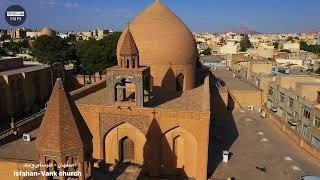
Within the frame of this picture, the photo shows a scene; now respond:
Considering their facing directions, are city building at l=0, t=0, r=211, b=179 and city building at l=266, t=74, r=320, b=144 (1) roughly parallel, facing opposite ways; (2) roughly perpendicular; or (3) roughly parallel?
roughly perpendicular

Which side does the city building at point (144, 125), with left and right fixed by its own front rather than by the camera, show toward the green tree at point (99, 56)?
back

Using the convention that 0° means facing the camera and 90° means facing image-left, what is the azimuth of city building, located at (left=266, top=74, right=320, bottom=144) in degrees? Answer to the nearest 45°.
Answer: approximately 45°

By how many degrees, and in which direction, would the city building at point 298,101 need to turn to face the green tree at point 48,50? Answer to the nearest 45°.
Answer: approximately 45° to its right

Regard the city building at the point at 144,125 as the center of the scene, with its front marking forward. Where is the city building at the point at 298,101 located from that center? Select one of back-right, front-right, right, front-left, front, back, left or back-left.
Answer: back-left

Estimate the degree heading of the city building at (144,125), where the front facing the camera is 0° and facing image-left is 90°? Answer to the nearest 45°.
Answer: approximately 0°

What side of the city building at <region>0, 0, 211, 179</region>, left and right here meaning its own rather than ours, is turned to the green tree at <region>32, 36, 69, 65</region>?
back
